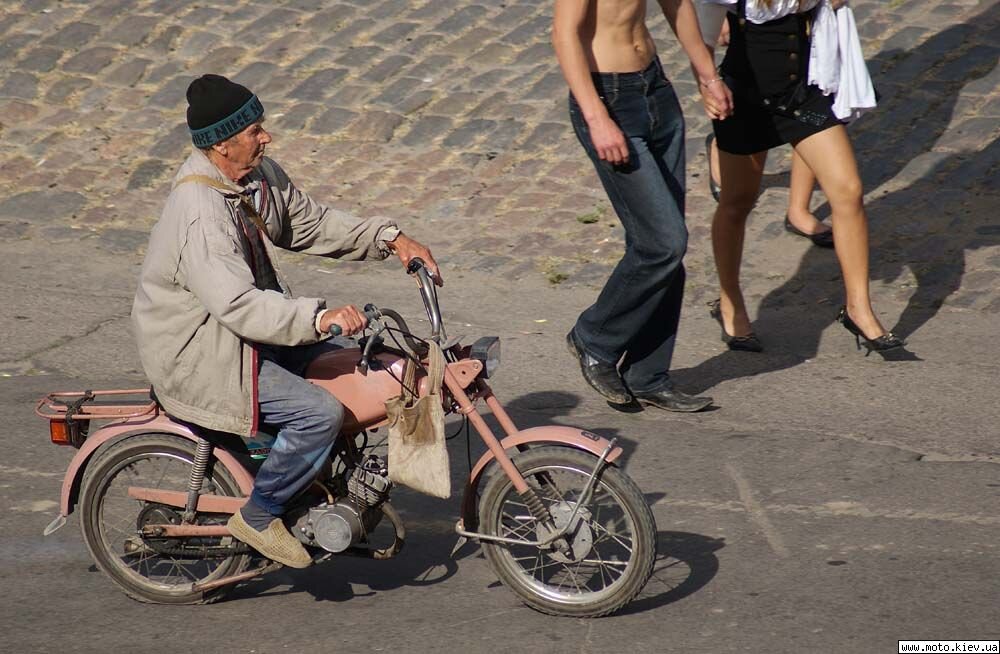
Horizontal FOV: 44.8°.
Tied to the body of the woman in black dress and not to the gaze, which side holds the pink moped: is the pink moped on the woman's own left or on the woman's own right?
on the woman's own right

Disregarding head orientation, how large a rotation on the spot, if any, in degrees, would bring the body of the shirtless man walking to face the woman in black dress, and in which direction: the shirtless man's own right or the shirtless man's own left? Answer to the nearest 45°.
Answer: approximately 90° to the shirtless man's own left

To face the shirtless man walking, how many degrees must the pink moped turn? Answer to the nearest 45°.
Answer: approximately 45° to its left

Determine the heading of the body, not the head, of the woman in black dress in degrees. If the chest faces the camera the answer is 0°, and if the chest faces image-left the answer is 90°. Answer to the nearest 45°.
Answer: approximately 315°

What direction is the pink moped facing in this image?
to the viewer's right
